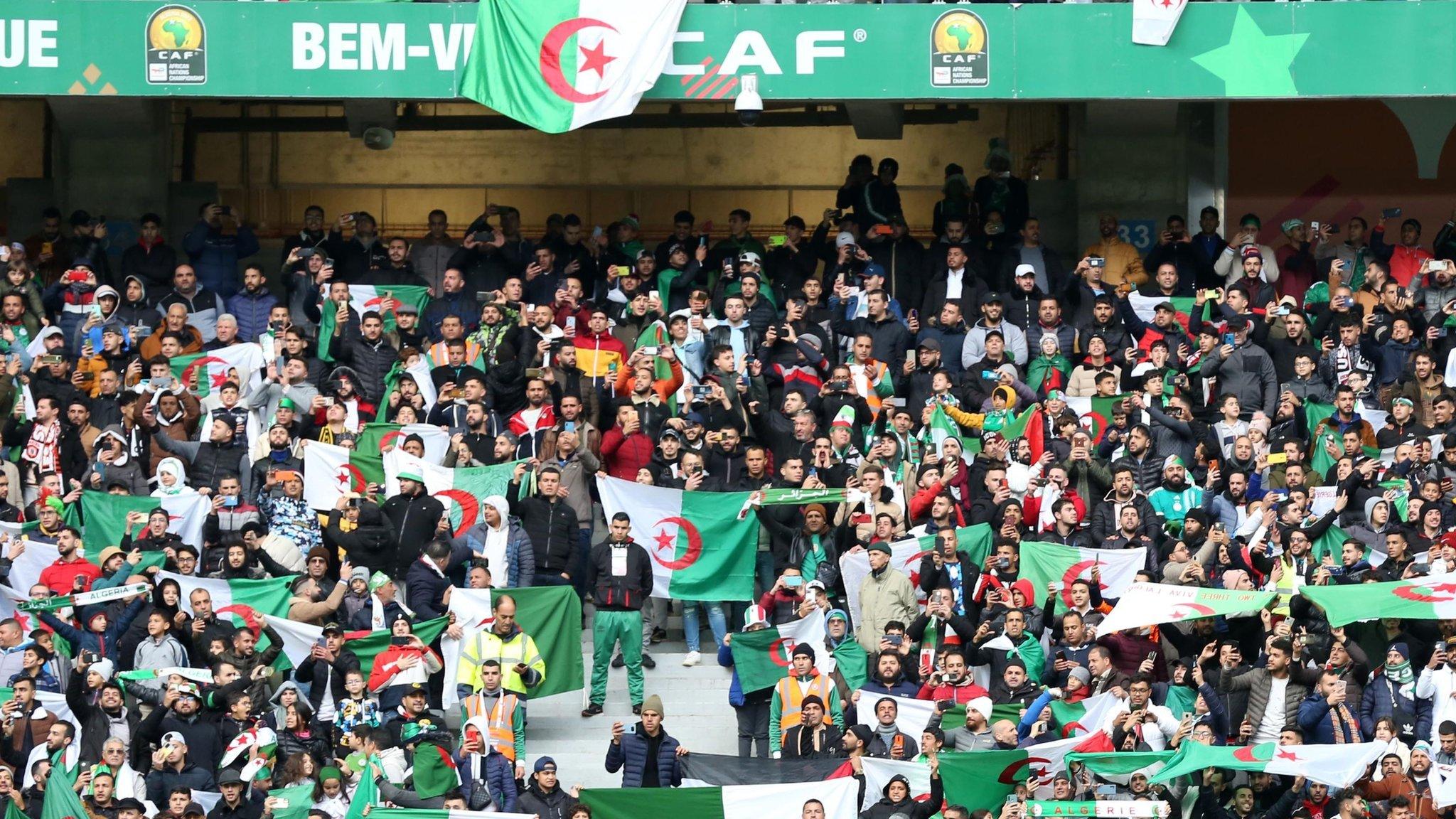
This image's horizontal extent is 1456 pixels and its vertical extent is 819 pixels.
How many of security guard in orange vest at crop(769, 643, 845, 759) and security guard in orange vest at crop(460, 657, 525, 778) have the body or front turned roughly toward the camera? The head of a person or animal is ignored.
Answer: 2

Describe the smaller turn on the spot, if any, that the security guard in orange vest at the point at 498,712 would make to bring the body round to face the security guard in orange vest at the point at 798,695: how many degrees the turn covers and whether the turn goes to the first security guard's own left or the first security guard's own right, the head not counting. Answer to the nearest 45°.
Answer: approximately 90° to the first security guard's own left

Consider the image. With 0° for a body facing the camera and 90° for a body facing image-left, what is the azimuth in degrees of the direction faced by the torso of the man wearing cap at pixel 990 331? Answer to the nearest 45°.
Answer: approximately 0°

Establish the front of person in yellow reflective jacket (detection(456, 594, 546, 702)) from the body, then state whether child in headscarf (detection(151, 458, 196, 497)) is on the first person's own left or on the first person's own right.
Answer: on the first person's own right

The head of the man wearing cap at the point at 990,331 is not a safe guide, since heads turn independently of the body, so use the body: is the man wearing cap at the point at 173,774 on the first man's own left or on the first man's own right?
on the first man's own right

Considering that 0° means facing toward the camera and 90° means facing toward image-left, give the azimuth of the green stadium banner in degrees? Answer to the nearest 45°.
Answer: approximately 0°

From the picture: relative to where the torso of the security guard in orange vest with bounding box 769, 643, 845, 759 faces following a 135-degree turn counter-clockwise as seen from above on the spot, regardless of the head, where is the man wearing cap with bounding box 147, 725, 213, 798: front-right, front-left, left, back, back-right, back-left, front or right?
back-left
